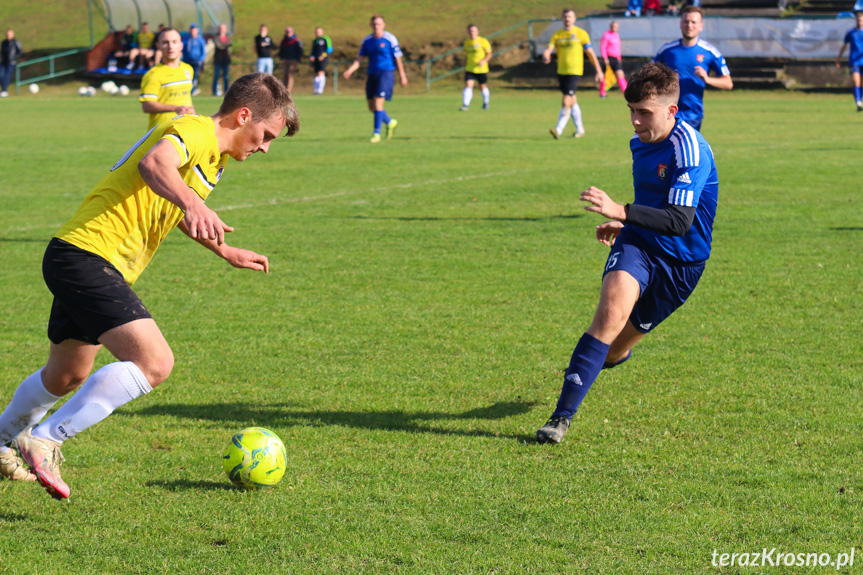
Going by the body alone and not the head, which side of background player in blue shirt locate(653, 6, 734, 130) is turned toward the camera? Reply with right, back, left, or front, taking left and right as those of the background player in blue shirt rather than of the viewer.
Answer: front

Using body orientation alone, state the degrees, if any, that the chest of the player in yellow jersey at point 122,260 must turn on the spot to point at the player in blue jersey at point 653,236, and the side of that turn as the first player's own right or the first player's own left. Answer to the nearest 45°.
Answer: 0° — they already face them

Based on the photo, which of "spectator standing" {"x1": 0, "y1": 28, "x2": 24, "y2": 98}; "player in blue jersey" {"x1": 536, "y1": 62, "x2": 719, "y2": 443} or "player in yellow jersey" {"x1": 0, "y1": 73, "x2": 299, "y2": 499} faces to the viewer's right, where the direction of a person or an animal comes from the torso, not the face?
the player in yellow jersey

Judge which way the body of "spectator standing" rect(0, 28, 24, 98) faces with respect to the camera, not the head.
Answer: toward the camera

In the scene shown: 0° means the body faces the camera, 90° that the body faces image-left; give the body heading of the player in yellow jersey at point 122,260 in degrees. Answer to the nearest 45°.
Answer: approximately 270°

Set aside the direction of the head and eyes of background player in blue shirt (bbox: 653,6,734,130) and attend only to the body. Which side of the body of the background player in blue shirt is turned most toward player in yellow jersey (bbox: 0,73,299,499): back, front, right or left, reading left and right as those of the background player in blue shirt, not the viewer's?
front

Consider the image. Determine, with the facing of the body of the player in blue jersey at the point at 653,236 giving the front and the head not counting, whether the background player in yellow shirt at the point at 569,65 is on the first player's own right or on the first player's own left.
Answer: on the first player's own right

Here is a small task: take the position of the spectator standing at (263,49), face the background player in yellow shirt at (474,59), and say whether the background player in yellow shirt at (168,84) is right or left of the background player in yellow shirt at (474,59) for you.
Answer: right

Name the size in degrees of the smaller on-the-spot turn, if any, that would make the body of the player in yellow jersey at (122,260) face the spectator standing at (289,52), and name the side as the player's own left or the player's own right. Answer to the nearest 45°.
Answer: approximately 90° to the player's own left

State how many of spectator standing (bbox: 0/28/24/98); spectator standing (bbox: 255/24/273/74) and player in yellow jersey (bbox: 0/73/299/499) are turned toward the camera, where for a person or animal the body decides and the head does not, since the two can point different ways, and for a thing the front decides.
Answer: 2

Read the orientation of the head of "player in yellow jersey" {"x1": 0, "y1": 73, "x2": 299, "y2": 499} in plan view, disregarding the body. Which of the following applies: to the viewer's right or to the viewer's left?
to the viewer's right

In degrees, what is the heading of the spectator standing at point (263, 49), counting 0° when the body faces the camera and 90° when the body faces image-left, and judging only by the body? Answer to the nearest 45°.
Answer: approximately 0°

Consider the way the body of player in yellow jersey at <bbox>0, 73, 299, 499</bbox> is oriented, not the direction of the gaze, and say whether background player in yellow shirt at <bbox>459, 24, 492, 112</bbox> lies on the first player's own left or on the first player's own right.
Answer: on the first player's own left

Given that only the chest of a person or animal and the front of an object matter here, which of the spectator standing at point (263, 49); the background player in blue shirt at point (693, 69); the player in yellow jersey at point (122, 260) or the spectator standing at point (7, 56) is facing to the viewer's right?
the player in yellow jersey

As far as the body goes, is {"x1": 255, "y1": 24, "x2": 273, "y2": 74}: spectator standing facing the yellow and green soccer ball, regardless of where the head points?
yes

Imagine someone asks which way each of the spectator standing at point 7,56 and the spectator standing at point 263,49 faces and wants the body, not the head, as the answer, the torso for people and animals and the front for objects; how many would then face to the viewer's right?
0
